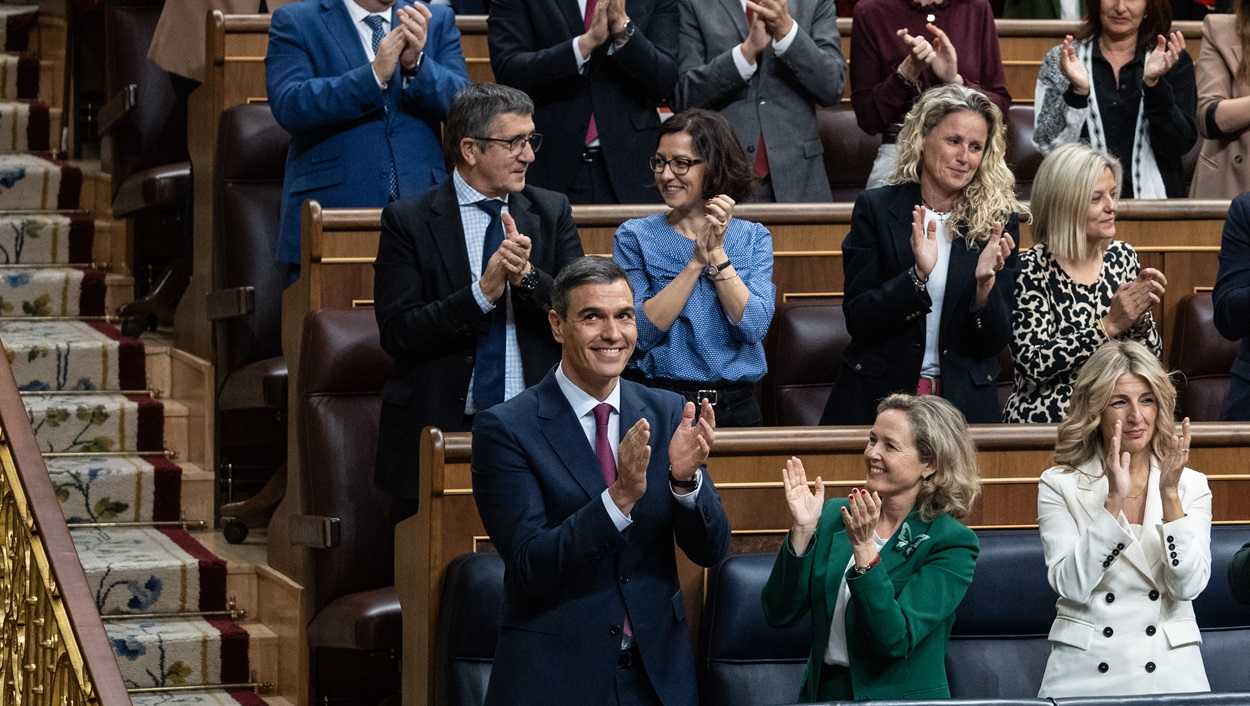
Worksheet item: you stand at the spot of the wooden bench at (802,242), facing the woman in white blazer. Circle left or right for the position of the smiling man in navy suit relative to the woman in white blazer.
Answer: right

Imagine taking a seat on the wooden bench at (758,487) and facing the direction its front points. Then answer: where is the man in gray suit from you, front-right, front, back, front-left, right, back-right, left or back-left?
back

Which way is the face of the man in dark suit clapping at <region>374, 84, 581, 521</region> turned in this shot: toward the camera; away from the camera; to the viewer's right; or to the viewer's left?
to the viewer's right

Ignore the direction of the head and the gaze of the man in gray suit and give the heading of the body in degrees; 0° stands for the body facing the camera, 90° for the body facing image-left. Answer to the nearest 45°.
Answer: approximately 0°

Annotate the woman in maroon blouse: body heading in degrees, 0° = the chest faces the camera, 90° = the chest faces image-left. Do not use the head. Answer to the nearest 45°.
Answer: approximately 0°

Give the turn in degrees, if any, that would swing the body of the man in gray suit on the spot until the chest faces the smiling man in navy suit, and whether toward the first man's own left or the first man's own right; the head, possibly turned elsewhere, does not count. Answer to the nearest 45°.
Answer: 0° — they already face them
